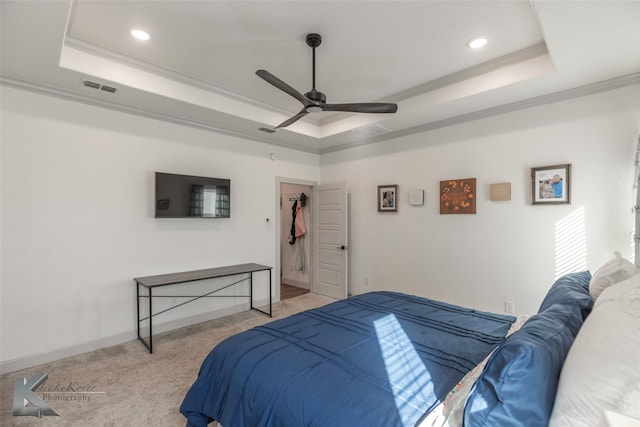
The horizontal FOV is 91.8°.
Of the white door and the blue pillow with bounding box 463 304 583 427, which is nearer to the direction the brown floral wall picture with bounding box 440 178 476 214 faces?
the blue pillow

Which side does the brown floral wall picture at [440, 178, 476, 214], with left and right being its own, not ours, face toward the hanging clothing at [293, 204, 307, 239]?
right

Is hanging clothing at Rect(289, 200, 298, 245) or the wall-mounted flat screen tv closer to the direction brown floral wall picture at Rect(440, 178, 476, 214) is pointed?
the wall-mounted flat screen tv

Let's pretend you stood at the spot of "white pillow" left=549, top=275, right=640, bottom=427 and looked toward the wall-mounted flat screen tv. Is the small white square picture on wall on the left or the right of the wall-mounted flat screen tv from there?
right

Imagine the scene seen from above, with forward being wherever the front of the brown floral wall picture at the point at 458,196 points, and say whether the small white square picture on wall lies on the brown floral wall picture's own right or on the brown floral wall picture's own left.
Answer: on the brown floral wall picture's own right

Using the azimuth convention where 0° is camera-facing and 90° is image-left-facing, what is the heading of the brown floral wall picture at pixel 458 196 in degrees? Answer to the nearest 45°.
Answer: approximately 0°

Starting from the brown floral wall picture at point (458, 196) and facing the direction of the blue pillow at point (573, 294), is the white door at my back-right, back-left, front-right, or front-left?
back-right

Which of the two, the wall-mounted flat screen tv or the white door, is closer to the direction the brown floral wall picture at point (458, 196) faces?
the wall-mounted flat screen tv

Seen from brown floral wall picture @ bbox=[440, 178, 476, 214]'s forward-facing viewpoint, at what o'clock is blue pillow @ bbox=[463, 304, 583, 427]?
The blue pillow is roughly at 12 o'clock from the brown floral wall picture.
